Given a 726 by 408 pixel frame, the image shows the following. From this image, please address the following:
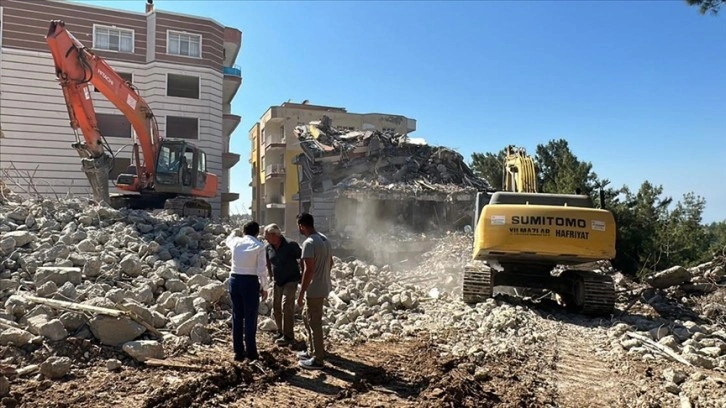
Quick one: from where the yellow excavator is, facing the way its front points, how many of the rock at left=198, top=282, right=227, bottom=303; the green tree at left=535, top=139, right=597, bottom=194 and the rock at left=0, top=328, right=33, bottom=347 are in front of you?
1

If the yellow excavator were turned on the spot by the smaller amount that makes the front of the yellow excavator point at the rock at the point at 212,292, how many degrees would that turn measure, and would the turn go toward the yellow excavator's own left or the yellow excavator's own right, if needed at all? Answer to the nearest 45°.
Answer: approximately 135° to the yellow excavator's own left

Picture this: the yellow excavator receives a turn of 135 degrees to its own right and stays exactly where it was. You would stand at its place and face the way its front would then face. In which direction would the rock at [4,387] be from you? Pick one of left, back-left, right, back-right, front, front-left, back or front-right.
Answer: right

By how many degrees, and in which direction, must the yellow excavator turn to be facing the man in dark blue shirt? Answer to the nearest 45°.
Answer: approximately 135° to its left

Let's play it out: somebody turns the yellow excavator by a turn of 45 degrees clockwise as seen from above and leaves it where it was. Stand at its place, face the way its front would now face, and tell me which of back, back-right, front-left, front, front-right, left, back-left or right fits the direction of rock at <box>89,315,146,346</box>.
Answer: back

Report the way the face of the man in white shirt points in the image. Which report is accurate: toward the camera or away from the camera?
away from the camera

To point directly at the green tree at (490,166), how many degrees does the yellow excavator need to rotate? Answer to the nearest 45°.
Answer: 0° — it already faces it

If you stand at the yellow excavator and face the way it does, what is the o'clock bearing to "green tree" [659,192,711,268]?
The green tree is roughly at 1 o'clock from the yellow excavator.

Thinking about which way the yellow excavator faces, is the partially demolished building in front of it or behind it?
in front

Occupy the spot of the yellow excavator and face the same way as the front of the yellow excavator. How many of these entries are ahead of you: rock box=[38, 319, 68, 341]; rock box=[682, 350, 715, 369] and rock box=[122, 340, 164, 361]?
0

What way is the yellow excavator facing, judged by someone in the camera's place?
facing away from the viewer

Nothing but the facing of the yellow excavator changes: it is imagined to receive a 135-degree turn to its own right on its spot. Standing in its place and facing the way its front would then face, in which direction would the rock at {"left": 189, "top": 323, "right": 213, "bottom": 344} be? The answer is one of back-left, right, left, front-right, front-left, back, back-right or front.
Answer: right

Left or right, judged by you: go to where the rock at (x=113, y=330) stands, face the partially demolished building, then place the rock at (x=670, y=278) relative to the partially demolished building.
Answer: right

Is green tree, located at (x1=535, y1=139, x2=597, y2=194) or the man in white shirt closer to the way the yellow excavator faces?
the green tree

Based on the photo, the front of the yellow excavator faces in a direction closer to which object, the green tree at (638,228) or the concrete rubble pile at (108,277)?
the green tree

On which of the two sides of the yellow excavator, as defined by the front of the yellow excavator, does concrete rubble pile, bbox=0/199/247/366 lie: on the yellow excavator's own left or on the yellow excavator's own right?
on the yellow excavator's own left

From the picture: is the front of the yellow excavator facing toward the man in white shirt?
no

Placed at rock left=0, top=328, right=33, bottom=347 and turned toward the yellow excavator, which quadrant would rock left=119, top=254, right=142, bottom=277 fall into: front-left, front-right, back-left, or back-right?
front-left

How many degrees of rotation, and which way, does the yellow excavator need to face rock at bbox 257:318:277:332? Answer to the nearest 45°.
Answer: approximately 135° to its left

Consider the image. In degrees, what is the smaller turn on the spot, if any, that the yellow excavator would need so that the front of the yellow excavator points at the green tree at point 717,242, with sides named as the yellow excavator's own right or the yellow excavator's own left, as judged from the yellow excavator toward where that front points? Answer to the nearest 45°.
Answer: approximately 45° to the yellow excavator's own right
